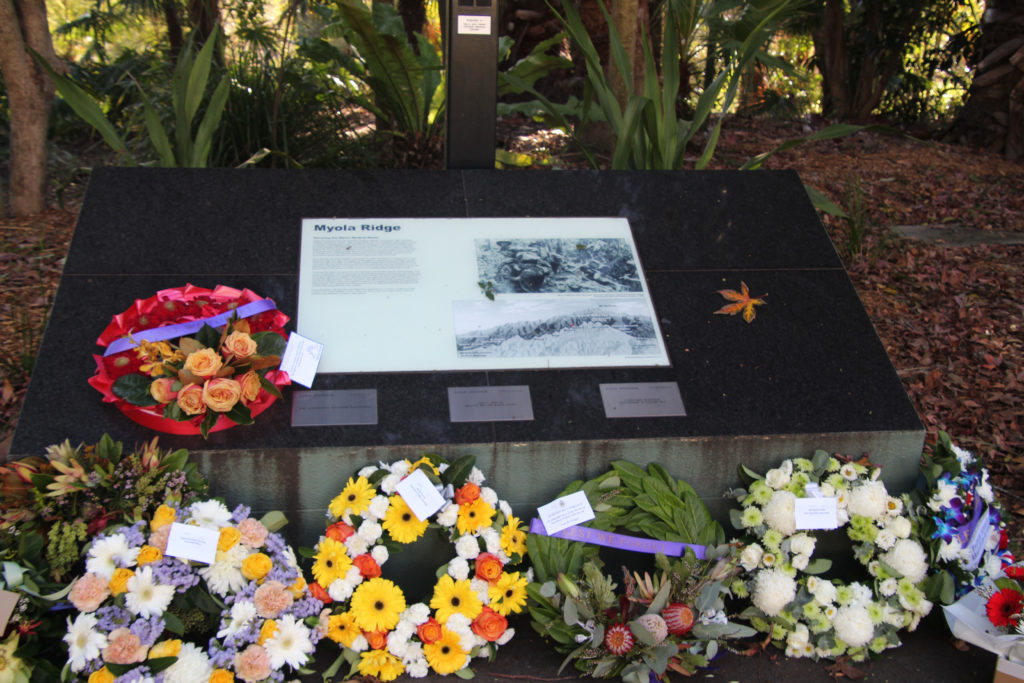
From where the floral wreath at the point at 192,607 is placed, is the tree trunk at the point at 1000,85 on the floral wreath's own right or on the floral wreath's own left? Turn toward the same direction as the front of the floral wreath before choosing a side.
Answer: on the floral wreath's own left

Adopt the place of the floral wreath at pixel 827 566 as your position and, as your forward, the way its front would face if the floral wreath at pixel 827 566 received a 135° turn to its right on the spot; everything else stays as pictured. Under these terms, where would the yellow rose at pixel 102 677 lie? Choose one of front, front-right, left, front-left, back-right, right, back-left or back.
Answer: left

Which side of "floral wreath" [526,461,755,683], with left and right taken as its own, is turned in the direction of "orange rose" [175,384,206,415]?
right

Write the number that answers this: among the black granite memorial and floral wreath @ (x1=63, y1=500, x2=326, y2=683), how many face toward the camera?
2

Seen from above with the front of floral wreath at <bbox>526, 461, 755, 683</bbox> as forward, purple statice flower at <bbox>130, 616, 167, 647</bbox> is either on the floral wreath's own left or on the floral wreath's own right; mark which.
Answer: on the floral wreath's own right

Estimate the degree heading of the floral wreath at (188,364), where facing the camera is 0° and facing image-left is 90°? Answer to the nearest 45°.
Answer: approximately 0°

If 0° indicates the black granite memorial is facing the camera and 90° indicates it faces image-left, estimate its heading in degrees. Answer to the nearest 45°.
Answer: approximately 0°

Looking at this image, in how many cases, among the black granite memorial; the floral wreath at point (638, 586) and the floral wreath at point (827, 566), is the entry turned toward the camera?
3

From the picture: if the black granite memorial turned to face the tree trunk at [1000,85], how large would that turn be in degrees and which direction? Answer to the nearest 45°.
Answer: approximately 135° to its left

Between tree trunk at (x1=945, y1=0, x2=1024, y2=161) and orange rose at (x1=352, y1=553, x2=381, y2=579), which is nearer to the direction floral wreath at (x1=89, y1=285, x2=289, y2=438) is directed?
the orange rose
